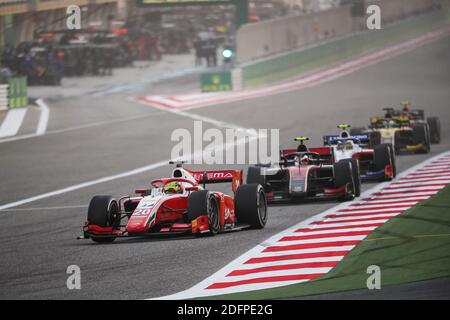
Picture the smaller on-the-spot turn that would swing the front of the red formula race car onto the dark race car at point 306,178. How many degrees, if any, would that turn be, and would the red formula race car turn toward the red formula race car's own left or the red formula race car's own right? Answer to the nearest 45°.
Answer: approximately 180°

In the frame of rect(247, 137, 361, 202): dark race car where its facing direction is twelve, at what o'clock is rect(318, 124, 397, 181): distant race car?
The distant race car is roughly at 7 o'clock from the dark race car.

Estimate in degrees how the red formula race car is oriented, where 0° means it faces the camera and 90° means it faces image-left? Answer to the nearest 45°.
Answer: approximately 45°

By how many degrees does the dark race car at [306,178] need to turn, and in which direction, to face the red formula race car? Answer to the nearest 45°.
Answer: approximately 45° to its right

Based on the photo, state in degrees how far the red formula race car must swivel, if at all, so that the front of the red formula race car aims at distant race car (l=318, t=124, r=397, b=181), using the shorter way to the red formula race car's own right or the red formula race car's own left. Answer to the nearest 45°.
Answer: approximately 180°

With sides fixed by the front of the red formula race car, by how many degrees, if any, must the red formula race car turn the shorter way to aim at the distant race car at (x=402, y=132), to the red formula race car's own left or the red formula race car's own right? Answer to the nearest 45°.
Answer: approximately 180°

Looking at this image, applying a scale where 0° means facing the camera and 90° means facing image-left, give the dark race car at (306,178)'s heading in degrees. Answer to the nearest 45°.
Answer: approximately 0°
